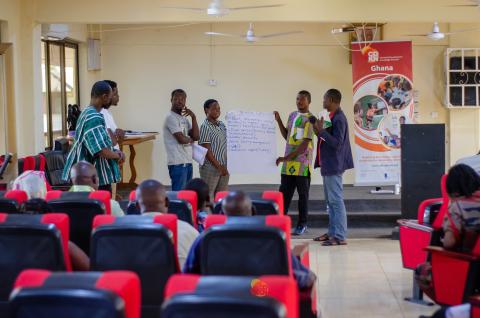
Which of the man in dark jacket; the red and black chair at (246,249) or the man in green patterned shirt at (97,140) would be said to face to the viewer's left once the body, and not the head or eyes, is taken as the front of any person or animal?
the man in dark jacket

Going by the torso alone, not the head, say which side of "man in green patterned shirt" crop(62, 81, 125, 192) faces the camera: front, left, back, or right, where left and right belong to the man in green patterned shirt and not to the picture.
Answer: right

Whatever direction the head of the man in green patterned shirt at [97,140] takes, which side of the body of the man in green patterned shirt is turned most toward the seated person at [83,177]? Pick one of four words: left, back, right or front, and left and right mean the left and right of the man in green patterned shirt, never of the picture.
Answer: right

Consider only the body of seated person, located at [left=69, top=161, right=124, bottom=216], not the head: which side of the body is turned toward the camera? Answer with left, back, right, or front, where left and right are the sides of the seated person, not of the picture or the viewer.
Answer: back

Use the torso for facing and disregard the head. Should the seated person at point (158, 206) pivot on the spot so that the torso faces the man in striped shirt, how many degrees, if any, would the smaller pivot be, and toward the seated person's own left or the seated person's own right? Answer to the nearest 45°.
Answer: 0° — they already face them

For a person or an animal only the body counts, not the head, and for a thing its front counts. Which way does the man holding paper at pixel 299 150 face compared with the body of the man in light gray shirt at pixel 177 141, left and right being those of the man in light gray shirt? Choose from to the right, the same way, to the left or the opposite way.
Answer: to the right

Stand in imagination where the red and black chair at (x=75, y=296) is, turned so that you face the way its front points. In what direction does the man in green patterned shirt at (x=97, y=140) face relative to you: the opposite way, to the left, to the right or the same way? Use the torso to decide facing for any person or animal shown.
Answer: to the right

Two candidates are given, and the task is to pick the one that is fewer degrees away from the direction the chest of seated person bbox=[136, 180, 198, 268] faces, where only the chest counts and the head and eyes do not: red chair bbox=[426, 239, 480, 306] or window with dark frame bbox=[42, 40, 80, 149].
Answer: the window with dark frame

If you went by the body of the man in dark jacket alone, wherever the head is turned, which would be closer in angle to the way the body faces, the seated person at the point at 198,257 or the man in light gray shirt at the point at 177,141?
the man in light gray shirt

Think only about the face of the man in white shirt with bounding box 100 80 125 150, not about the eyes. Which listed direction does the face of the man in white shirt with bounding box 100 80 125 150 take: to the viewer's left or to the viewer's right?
to the viewer's right

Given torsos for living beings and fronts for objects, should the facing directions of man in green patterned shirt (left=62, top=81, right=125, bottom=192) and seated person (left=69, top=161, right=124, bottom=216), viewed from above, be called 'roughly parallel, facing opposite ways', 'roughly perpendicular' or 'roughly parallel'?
roughly perpendicular

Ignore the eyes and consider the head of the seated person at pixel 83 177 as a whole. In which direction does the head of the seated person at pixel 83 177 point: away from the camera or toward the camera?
away from the camera

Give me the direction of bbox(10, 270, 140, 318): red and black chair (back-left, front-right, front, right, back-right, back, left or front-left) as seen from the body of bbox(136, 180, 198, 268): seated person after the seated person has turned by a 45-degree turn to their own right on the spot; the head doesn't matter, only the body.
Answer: back-right

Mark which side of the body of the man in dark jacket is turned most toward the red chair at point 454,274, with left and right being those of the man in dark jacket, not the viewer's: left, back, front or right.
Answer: left

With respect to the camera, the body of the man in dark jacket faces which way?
to the viewer's left

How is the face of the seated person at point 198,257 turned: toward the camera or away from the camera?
away from the camera

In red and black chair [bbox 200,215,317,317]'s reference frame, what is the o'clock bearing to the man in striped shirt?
The man in striped shirt is roughly at 12 o'clock from the red and black chair.

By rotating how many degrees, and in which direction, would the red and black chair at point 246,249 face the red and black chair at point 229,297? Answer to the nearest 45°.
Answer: approximately 180°
